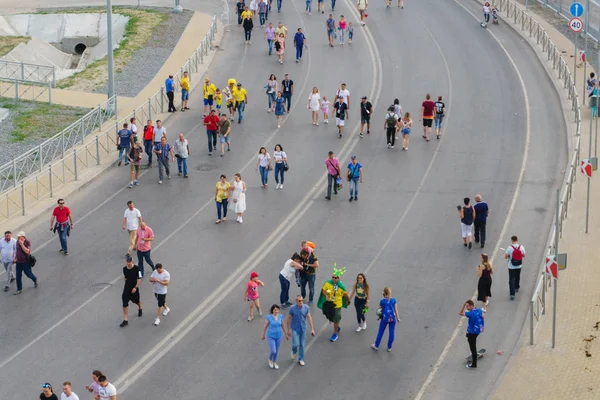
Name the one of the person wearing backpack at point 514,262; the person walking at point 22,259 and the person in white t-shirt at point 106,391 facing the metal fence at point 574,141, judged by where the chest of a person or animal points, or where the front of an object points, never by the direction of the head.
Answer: the person wearing backpack

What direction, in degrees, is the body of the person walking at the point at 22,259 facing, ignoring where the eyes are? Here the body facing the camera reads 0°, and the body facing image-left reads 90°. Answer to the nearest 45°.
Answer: approximately 45°

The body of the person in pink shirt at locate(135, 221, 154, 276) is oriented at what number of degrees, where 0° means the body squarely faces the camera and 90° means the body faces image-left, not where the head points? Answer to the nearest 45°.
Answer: approximately 45°

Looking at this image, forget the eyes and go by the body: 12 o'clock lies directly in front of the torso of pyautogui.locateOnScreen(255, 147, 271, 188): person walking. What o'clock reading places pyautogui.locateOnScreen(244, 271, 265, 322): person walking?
pyautogui.locateOnScreen(244, 271, 265, 322): person walking is roughly at 12 o'clock from pyautogui.locateOnScreen(255, 147, 271, 188): person walking.

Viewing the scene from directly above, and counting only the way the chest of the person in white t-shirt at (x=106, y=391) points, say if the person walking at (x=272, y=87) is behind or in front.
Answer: behind

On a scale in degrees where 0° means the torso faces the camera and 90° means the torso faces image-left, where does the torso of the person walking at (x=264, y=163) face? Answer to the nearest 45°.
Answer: approximately 0°

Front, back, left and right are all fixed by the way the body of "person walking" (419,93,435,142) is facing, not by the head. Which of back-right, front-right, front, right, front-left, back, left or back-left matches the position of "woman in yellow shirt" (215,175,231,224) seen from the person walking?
back-left

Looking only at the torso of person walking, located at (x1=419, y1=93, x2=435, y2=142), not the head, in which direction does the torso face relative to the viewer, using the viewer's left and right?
facing away from the viewer

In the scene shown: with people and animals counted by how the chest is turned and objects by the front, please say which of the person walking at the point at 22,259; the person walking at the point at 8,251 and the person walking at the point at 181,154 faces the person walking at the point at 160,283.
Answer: the person walking at the point at 181,154

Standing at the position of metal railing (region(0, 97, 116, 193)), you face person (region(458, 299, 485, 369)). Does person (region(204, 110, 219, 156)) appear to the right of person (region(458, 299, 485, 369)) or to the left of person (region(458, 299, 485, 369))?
left

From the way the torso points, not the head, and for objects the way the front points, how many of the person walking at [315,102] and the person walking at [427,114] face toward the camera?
1

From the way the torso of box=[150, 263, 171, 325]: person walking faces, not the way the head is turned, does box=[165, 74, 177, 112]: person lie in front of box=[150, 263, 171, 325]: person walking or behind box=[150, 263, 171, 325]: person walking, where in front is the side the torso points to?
behind

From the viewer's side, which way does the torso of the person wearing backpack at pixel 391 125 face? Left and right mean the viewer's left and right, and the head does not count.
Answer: facing away from the viewer

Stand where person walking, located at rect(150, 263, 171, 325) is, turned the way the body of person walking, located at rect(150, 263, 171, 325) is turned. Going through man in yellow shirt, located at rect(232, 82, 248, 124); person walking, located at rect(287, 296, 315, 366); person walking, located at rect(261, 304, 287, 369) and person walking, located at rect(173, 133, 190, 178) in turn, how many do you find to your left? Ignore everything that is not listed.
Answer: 2

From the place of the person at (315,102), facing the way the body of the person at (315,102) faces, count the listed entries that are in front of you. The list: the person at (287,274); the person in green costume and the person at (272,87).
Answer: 2

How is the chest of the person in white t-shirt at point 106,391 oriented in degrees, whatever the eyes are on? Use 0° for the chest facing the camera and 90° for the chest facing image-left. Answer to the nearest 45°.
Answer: approximately 45°

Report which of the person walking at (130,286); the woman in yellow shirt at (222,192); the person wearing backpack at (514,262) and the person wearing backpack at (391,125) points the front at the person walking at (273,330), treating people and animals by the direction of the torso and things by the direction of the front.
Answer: the woman in yellow shirt
